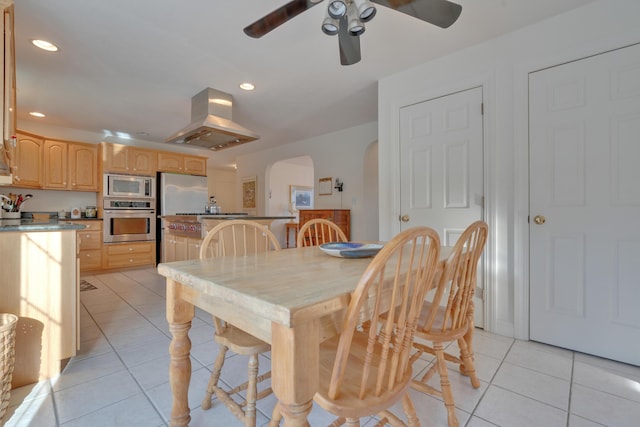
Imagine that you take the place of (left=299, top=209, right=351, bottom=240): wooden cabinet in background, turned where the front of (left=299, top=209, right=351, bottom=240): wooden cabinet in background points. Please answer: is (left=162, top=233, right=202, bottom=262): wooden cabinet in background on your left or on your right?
on your right

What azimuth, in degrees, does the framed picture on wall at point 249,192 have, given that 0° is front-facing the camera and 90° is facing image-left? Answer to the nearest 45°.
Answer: approximately 45°

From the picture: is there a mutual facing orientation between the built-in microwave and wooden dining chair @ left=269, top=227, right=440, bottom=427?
yes

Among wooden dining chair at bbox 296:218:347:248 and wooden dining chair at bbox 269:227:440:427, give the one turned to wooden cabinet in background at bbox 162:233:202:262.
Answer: wooden dining chair at bbox 269:227:440:427

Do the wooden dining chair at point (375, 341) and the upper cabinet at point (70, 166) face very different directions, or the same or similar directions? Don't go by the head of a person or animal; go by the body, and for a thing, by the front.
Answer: very different directions

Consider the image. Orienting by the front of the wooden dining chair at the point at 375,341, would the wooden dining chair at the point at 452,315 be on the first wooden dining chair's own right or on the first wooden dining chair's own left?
on the first wooden dining chair's own right

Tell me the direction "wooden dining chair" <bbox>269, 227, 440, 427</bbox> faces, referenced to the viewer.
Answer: facing away from the viewer and to the left of the viewer

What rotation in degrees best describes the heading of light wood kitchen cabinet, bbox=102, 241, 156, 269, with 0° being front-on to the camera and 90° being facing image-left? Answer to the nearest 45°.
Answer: approximately 0°

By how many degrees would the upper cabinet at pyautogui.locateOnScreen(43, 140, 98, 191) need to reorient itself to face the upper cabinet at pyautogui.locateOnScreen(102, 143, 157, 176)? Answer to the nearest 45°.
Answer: approximately 90° to its left
